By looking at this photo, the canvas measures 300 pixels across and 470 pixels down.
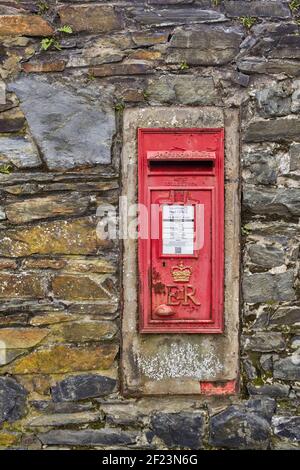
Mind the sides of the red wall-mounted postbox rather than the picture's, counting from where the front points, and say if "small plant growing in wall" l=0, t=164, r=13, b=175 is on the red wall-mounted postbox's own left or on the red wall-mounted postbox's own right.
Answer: on the red wall-mounted postbox's own right

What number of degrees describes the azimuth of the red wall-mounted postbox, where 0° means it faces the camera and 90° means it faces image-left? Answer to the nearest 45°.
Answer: approximately 0°
